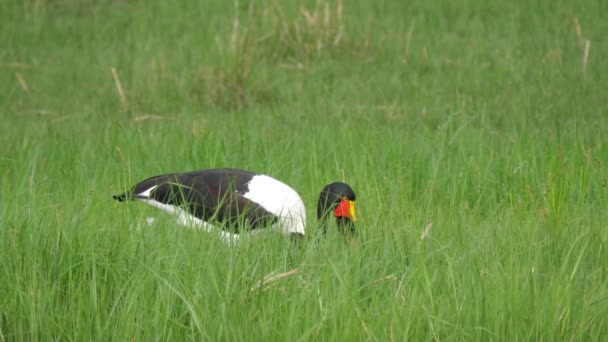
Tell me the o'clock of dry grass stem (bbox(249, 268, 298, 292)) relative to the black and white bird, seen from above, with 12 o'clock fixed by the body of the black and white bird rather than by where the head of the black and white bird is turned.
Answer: The dry grass stem is roughly at 3 o'clock from the black and white bird.

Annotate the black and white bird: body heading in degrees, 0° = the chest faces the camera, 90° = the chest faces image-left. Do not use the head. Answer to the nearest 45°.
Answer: approximately 270°

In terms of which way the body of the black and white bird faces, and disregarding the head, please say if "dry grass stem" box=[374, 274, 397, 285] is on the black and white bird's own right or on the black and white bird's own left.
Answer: on the black and white bird's own right
